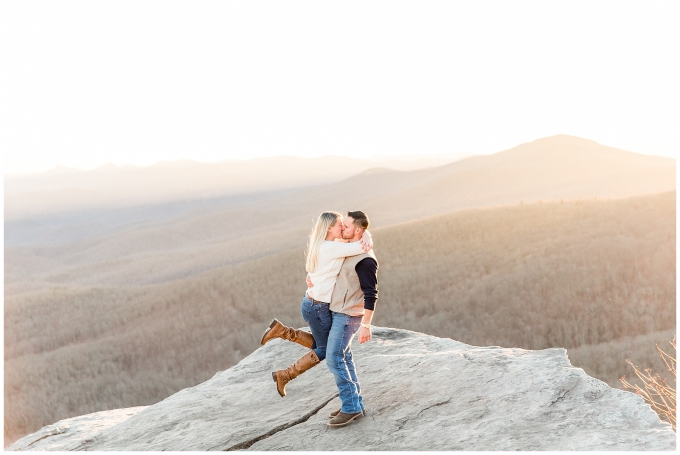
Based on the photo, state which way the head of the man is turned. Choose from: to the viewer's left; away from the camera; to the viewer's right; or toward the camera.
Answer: to the viewer's left

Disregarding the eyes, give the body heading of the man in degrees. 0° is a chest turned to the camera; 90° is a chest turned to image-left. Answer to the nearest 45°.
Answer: approximately 90°

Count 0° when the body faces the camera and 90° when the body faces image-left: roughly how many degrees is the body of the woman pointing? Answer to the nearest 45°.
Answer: approximately 270°

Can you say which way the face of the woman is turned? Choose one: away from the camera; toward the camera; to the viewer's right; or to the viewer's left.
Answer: to the viewer's right
